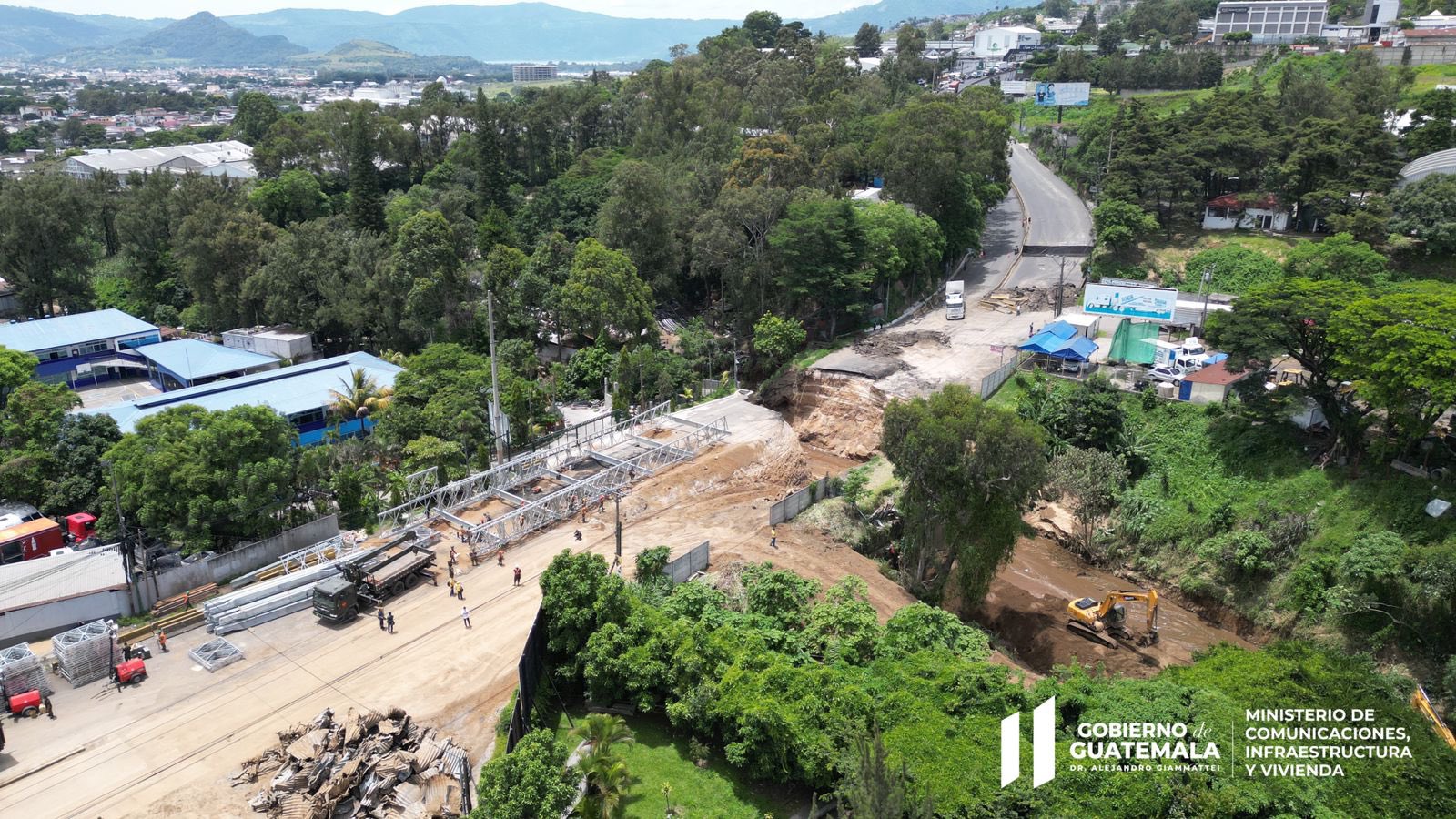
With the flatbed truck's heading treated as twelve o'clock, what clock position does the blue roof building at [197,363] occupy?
The blue roof building is roughly at 4 o'clock from the flatbed truck.

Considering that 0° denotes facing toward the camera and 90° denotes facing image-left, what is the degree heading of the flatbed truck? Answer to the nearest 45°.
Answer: approximately 45°

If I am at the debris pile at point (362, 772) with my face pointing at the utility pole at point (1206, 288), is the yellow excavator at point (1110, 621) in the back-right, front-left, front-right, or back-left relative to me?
front-right

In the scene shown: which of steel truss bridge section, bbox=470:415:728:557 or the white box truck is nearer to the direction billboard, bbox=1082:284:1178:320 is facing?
the steel truss bridge section

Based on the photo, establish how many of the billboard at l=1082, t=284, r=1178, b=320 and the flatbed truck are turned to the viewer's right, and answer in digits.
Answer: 0

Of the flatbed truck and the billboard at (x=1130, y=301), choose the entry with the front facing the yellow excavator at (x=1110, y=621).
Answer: the billboard

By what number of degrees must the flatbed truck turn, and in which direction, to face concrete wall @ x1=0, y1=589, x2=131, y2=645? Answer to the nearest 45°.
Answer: approximately 45° to its right

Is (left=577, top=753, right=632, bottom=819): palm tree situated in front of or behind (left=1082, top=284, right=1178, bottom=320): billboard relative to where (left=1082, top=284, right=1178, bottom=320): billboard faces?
in front

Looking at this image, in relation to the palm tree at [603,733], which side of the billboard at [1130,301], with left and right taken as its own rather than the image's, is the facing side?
front

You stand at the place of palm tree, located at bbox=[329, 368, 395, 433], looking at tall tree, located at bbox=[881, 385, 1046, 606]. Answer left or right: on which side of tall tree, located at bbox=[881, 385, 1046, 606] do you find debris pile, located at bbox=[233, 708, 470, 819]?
right

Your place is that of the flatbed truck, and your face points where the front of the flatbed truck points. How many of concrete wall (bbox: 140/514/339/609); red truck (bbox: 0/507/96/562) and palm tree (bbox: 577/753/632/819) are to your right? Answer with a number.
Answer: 2

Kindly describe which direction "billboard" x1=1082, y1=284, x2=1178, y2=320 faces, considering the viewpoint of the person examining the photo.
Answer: facing the viewer
